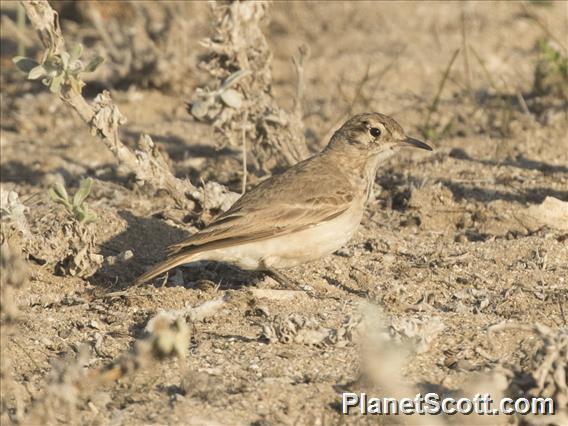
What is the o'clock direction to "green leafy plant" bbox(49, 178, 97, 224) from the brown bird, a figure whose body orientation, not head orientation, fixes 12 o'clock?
The green leafy plant is roughly at 6 o'clock from the brown bird.

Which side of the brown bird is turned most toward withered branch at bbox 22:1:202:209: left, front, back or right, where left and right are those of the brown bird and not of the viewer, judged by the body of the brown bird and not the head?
back

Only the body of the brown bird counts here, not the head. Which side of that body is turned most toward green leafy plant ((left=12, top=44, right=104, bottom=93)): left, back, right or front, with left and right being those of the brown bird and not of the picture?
back

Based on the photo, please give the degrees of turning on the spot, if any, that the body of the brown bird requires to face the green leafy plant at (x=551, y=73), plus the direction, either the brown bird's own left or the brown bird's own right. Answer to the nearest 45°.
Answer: approximately 45° to the brown bird's own left

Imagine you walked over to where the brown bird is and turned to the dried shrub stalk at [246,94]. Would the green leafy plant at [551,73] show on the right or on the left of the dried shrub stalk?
right

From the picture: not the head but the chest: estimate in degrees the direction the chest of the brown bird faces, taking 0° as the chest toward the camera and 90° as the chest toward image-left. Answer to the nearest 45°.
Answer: approximately 270°

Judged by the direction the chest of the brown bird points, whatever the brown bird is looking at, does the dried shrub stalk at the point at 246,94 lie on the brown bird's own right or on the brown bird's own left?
on the brown bird's own left

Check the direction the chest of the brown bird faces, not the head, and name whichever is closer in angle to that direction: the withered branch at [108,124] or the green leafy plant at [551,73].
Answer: the green leafy plant

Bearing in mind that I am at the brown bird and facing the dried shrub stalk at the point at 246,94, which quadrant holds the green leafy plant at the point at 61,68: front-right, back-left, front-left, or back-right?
front-left

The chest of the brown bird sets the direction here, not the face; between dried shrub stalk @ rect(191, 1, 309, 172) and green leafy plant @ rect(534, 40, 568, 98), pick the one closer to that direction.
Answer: the green leafy plant

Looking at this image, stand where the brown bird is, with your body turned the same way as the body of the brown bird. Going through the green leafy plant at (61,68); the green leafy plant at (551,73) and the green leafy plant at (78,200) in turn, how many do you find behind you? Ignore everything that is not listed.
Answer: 2
